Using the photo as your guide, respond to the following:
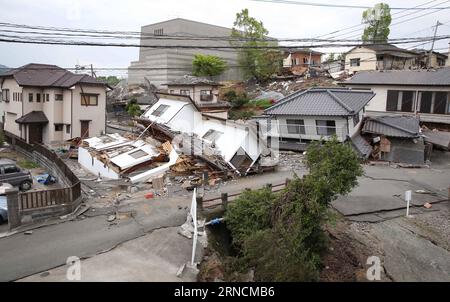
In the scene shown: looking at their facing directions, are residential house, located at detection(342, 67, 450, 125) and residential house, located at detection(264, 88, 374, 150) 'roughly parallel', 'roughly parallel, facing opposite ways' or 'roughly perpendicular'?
roughly parallel

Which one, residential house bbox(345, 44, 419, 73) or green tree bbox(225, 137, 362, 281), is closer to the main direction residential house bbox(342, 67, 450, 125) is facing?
the green tree

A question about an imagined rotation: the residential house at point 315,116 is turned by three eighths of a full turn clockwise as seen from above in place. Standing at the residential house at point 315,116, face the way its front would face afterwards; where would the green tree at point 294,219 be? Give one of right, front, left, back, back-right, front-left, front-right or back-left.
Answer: back-left

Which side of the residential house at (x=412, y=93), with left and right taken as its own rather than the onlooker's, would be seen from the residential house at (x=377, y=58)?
back

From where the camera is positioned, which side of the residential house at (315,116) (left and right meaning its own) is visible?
front

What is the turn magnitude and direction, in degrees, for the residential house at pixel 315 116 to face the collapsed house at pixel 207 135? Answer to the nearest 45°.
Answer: approximately 45° to its right

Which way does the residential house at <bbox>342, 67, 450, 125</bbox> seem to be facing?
toward the camera

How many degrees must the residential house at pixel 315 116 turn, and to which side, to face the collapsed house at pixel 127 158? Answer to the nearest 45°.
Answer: approximately 45° to its right

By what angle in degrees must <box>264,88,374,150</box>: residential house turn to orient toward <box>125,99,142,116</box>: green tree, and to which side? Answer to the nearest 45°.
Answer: approximately 135° to its right

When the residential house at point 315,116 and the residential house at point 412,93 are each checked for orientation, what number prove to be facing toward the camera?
2

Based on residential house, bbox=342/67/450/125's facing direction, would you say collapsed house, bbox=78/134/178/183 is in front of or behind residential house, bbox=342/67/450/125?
in front

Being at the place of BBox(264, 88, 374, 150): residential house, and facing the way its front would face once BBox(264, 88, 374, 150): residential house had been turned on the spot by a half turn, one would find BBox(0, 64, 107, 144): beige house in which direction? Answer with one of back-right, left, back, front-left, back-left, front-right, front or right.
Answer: left

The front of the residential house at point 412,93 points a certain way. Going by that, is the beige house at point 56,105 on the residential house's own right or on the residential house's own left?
on the residential house's own right

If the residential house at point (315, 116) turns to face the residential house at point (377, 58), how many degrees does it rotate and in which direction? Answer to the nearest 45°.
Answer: approximately 180°
